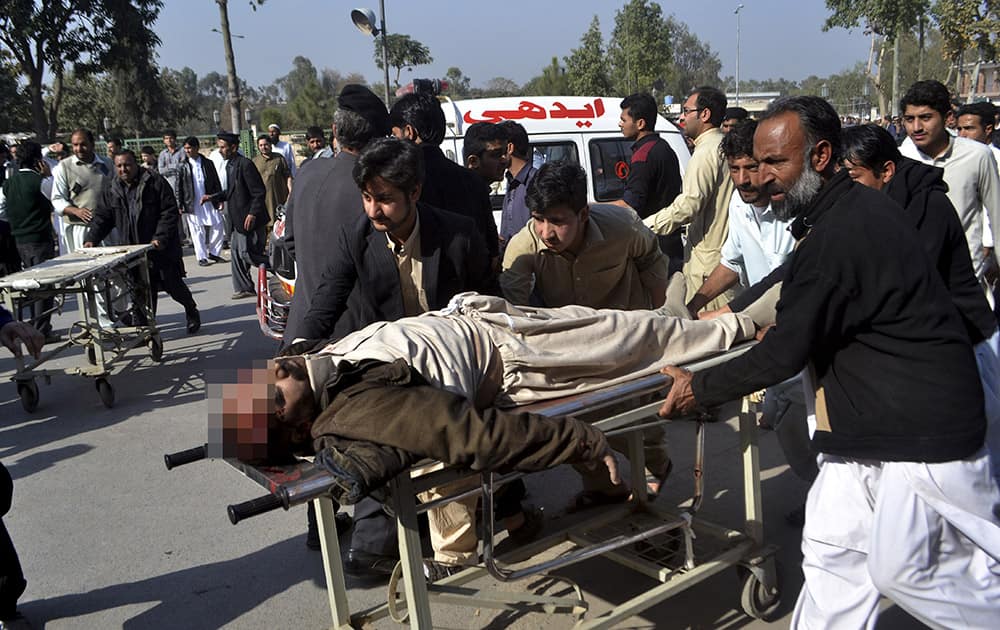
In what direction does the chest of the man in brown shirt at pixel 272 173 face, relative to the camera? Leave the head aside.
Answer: toward the camera

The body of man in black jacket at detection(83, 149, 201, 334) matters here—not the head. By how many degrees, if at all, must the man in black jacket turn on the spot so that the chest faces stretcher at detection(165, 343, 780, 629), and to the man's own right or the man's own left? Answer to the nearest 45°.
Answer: approximately 45° to the man's own left

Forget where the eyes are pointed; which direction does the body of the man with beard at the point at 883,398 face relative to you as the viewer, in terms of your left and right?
facing to the left of the viewer

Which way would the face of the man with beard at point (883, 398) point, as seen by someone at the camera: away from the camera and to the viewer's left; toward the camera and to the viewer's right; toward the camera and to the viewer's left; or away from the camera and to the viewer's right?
toward the camera and to the viewer's left

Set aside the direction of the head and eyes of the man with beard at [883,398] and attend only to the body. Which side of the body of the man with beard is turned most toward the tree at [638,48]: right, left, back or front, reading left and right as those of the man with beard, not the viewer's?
right

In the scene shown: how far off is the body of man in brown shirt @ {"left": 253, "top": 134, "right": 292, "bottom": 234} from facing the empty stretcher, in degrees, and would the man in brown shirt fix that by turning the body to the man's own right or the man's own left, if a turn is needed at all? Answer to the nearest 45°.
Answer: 0° — they already face it

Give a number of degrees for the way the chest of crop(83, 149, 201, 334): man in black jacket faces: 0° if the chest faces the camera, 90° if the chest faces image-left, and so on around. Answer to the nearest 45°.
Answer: approximately 45°

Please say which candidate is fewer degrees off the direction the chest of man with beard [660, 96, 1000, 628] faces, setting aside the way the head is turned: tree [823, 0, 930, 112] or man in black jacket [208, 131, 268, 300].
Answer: the man in black jacket

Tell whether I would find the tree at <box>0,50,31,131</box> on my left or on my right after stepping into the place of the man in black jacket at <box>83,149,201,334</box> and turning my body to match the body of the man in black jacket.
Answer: on my right

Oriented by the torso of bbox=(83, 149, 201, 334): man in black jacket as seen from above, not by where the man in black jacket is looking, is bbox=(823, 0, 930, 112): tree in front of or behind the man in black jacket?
behind
